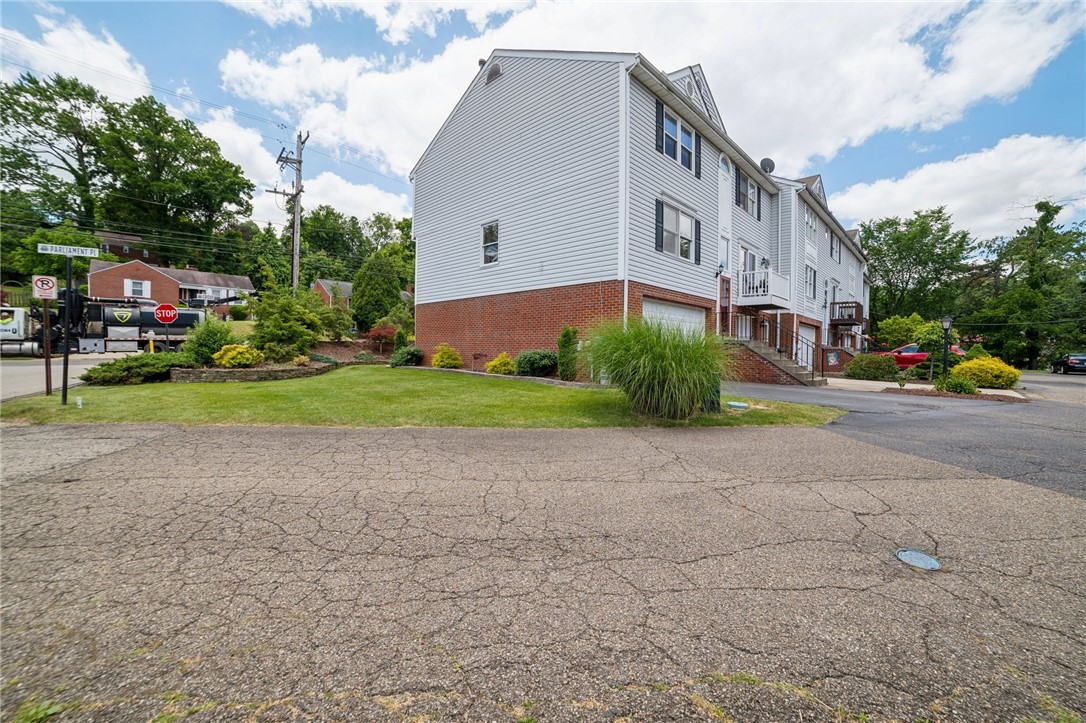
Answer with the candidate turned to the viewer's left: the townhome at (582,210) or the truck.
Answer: the truck

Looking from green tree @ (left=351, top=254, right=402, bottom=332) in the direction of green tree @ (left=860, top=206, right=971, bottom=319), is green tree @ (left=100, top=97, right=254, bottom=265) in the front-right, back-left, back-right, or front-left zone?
back-left

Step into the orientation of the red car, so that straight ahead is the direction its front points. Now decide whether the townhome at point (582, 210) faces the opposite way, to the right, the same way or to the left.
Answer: the opposite way

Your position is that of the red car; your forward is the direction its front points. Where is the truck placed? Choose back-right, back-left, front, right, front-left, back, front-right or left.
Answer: front-left

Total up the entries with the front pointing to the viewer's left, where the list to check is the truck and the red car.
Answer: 2

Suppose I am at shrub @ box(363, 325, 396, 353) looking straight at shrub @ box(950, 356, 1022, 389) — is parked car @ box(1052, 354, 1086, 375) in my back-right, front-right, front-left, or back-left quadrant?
front-left

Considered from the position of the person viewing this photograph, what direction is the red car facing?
facing to the left of the viewer

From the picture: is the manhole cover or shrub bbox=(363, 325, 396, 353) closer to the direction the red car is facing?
the shrub

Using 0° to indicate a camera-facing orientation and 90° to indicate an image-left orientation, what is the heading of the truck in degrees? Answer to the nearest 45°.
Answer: approximately 90°

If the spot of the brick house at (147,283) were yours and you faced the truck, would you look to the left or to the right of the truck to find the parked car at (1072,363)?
left
